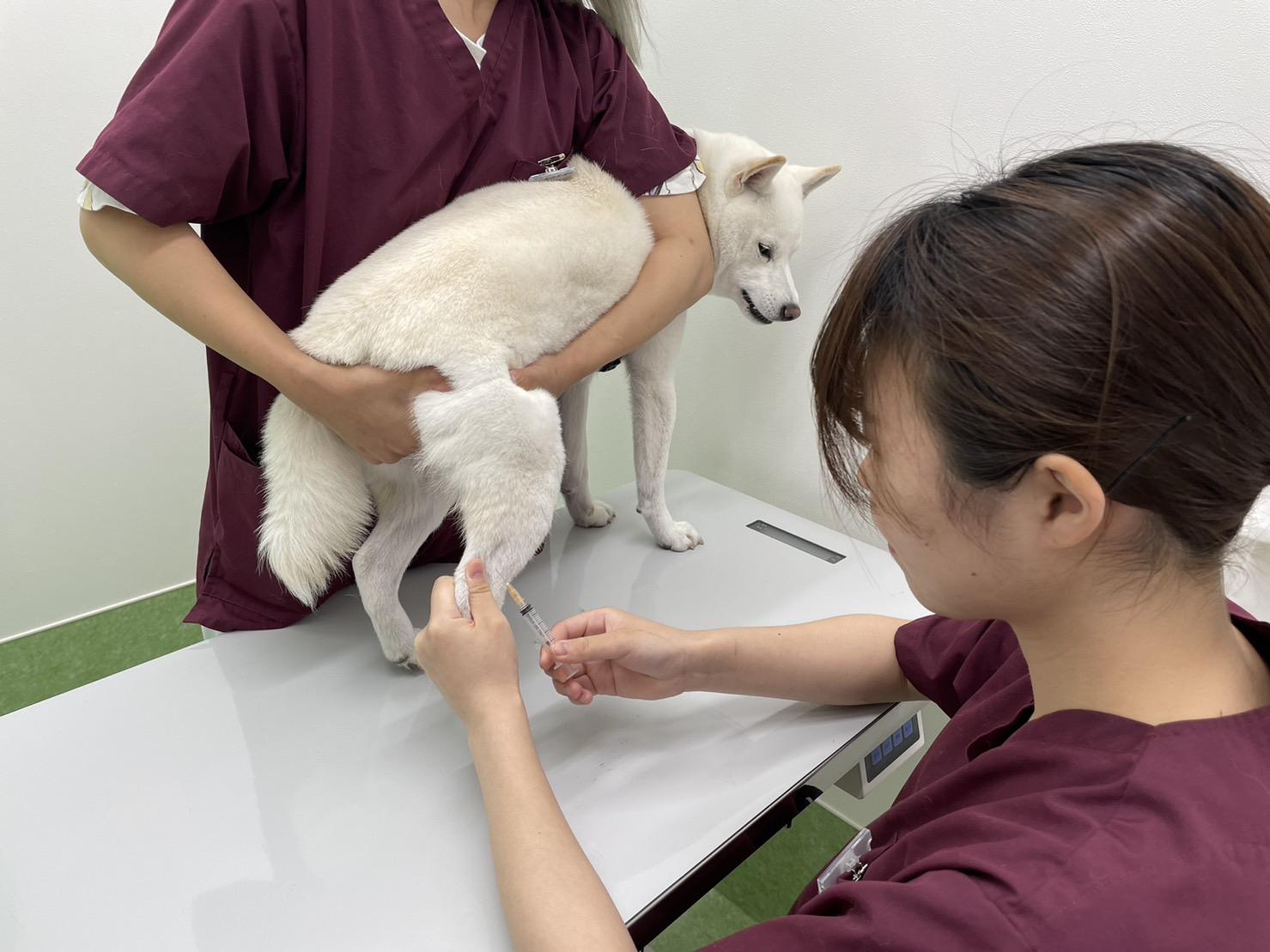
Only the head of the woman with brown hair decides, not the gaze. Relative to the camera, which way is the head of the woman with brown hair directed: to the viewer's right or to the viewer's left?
to the viewer's left

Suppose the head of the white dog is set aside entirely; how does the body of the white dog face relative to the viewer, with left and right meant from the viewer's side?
facing away from the viewer and to the right of the viewer

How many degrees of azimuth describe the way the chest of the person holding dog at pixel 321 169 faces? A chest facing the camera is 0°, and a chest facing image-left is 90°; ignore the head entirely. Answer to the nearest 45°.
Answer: approximately 315°
